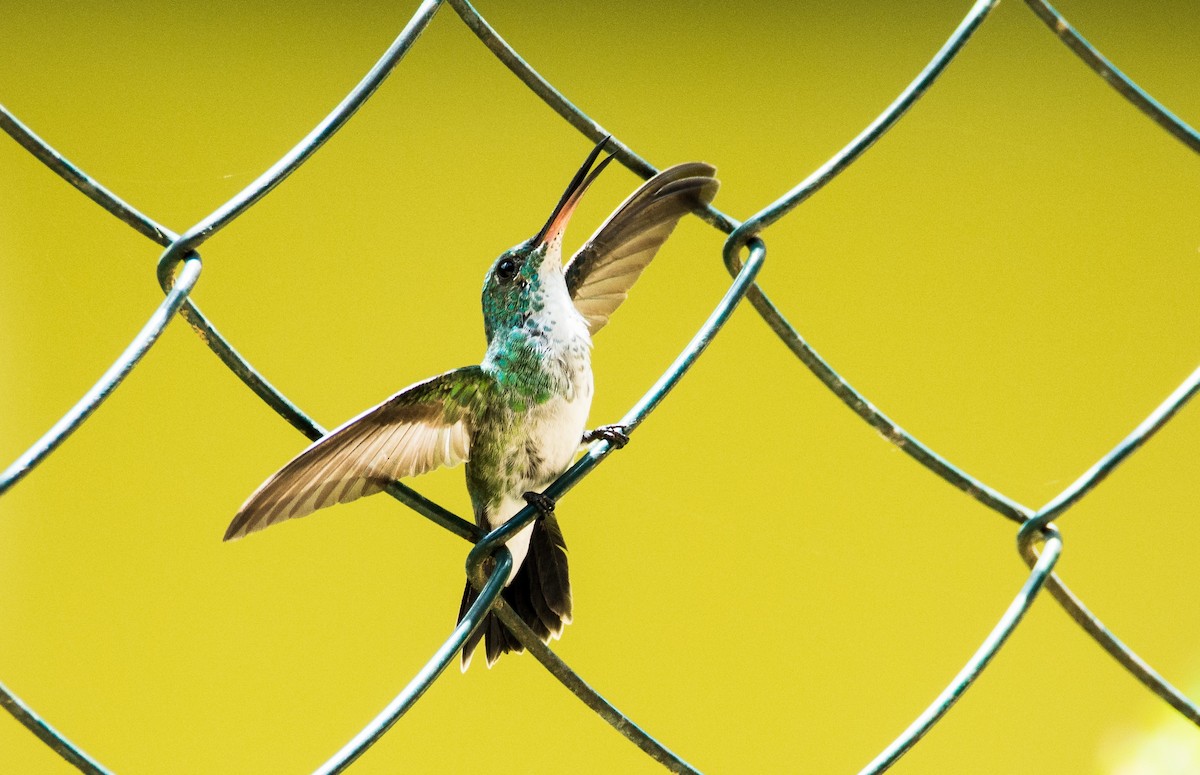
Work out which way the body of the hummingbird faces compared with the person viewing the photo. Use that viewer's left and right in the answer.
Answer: facing the viewer and to the right of the viewer
